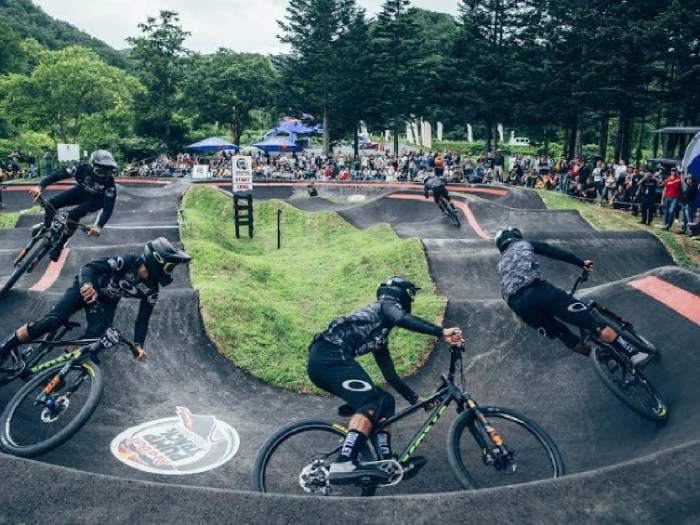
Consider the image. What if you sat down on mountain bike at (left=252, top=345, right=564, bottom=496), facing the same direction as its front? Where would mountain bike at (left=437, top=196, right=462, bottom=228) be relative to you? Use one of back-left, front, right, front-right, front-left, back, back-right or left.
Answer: left

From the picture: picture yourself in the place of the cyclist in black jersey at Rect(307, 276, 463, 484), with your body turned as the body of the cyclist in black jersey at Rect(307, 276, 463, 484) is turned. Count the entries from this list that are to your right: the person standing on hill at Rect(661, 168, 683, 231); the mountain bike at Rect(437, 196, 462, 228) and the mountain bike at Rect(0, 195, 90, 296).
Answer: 0

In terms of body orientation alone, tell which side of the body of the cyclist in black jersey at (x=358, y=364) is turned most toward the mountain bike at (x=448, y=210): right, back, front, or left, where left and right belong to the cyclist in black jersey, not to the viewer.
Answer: left

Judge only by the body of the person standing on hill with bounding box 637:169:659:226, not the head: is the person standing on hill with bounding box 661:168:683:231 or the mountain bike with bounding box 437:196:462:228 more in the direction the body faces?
the mountain bike

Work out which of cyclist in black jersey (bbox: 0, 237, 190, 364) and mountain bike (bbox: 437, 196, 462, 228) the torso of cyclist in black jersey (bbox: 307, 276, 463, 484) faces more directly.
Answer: the mountain bike

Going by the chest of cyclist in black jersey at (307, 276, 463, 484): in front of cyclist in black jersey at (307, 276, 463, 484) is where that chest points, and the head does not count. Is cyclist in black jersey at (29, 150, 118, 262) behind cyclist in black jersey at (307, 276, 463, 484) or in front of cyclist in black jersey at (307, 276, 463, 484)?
behind

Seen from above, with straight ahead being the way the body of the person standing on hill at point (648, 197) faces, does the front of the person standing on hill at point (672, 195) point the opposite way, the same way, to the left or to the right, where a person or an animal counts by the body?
the same way

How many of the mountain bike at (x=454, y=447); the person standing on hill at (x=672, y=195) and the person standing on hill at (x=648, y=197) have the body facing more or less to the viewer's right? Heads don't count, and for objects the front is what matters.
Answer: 1

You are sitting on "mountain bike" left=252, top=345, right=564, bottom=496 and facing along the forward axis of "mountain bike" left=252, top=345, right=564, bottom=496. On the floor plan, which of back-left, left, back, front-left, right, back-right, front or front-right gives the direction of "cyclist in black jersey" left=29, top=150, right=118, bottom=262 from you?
back-left

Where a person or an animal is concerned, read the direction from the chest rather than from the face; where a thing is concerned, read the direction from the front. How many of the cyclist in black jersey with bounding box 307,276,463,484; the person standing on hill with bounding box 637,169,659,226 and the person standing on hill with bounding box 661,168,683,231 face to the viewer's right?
1

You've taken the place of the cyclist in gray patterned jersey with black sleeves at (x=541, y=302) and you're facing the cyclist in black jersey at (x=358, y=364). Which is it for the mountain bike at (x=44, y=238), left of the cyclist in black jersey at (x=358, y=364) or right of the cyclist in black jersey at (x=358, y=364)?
right

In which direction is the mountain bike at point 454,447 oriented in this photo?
to the viewer's right

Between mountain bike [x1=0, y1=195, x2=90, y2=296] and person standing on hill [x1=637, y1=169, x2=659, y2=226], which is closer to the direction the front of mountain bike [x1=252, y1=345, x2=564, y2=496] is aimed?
the person standing on hill

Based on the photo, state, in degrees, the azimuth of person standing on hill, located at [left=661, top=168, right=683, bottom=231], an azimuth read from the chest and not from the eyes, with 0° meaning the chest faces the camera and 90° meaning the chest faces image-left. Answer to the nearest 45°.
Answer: approximately 45°

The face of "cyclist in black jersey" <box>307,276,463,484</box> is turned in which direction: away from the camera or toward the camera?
away from the camera

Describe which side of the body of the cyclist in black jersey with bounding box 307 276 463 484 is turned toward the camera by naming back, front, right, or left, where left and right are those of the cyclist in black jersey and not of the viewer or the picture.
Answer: right

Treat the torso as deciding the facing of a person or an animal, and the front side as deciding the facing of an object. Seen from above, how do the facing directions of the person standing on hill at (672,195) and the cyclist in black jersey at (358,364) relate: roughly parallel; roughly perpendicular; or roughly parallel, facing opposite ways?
roughly parallel, facing opposite ways

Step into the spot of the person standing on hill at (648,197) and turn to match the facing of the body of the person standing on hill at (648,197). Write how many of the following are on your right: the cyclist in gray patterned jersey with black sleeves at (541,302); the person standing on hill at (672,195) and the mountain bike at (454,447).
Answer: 0
